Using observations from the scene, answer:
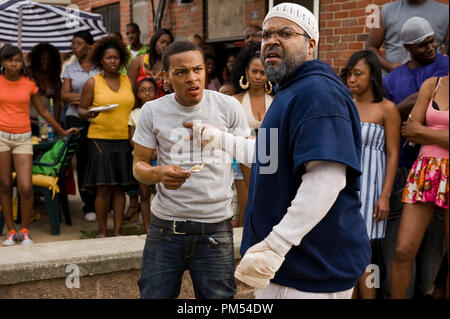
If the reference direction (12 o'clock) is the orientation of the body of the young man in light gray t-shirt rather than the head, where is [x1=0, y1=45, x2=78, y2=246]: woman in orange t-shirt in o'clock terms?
The woman in orange t-shirt is roughly at 5 o'clock from the young man in light gray t-shirt.

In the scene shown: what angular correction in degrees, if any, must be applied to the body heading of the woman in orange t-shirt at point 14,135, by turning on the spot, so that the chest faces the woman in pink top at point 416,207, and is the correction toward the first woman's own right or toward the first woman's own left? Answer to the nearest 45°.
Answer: approximately 45° to the first woman's own left

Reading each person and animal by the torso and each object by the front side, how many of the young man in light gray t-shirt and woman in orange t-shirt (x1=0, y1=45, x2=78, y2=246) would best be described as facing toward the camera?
2

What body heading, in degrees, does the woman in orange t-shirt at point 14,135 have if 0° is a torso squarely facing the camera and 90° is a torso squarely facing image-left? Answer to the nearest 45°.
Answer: approximately 0°

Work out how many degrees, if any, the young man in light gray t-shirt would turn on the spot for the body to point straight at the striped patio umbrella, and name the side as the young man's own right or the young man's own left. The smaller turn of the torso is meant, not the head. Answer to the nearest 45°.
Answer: approximately 180°
